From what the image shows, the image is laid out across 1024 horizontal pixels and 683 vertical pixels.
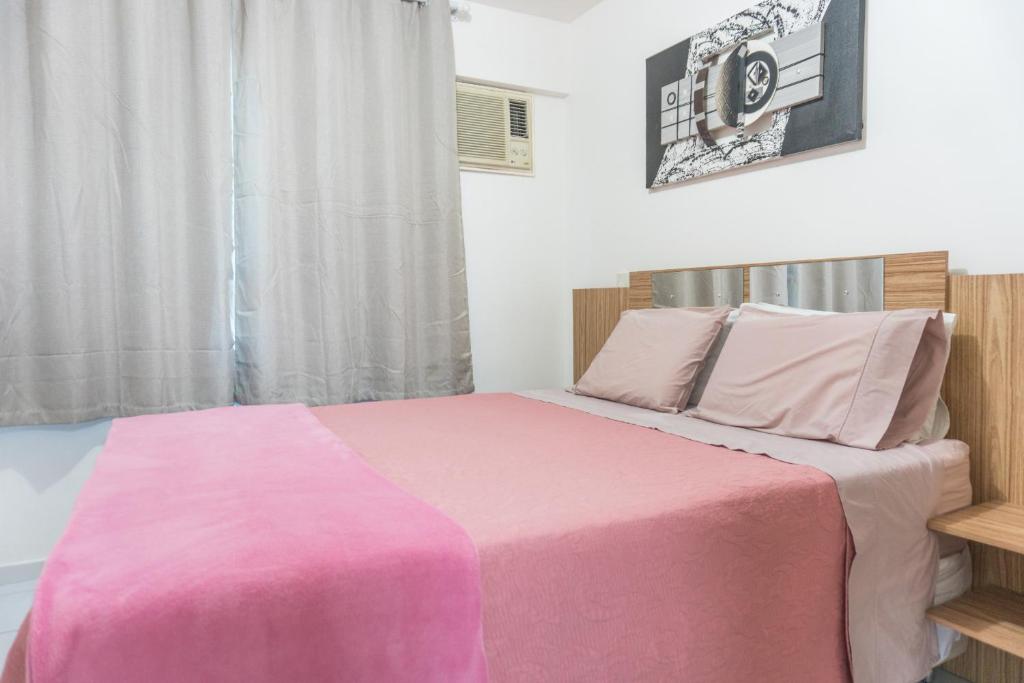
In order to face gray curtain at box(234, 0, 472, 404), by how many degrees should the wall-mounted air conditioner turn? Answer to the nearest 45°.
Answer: approximately 90° to its right

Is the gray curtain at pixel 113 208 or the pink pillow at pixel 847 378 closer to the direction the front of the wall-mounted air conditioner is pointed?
the pink pillow

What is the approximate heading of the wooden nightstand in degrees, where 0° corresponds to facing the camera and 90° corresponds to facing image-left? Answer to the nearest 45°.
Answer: approximately 45°

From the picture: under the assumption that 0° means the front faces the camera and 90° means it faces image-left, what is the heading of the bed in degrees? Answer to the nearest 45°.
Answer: approximately 45°

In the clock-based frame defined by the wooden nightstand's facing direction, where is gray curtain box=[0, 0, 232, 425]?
The gray curtain is roughly at 1 o'clock from the wooden nightstand.

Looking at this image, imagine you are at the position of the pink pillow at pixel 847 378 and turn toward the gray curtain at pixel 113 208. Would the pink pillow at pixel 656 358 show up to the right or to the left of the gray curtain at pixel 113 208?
right
